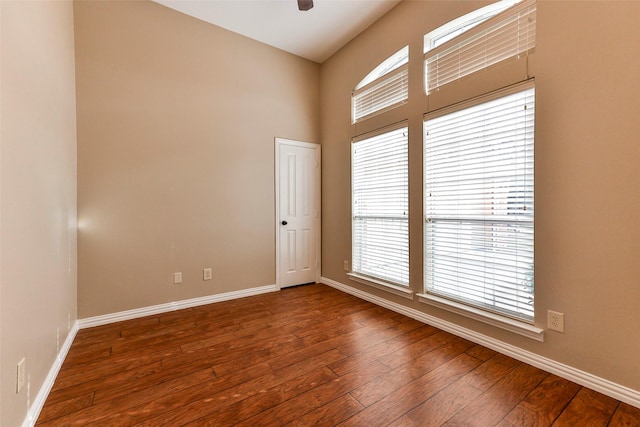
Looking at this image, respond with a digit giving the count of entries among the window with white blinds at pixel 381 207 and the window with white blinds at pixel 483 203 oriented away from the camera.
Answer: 0

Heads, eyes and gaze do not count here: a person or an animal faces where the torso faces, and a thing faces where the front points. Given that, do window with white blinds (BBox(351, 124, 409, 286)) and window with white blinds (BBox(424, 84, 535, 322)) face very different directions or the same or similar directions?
same or similar directions

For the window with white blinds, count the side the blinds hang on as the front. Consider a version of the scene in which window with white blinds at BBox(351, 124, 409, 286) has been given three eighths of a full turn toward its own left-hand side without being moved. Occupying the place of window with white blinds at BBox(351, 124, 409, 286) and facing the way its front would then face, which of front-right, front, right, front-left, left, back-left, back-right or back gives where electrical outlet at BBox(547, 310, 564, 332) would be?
front-right

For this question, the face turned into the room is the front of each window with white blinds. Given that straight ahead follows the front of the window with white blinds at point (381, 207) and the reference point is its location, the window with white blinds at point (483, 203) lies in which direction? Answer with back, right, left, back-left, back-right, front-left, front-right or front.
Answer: left

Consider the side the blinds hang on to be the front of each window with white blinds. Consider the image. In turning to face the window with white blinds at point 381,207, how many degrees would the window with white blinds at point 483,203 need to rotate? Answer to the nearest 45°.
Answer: approximately 90° to its right

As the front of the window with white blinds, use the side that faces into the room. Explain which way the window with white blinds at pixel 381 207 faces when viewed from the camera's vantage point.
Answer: facing the viewer and to the left of the viewer
